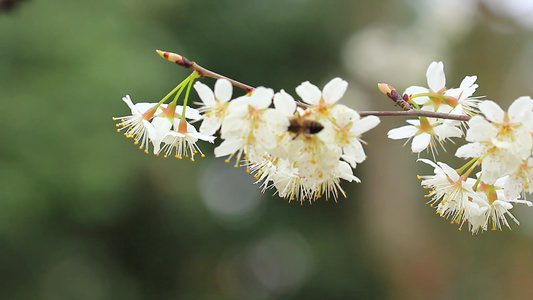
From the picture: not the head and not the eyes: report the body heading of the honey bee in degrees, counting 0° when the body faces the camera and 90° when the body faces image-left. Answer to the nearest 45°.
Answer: approximately 90°
